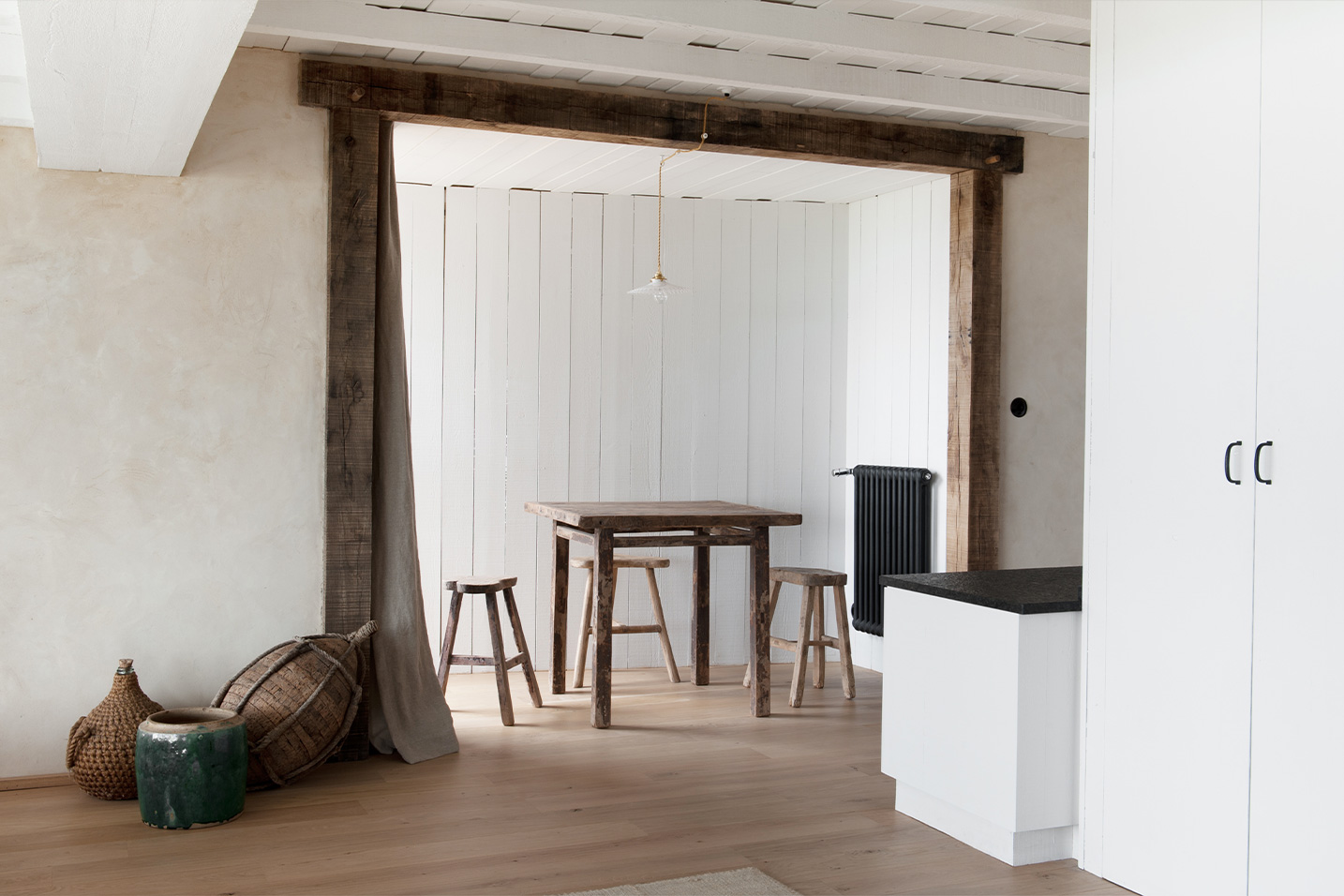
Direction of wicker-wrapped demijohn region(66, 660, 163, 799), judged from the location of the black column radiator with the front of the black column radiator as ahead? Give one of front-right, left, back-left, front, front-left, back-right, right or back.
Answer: front

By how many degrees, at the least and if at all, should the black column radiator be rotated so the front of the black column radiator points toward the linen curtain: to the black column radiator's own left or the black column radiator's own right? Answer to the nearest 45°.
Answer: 0° — it already faces it

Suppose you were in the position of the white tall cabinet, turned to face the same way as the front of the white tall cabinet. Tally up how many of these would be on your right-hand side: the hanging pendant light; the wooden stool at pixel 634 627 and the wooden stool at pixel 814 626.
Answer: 3

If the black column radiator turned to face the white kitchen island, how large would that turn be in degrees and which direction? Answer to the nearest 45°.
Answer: approximately 45° to its left

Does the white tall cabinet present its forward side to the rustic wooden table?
no

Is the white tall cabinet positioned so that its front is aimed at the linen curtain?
no

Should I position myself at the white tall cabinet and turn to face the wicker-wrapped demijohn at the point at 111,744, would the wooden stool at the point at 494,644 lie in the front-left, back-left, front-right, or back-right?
front-right

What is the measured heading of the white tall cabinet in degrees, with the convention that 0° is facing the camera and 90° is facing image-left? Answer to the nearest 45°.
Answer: approximately 45°

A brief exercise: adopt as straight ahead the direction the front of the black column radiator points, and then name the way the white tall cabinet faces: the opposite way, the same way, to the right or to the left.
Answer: the same way

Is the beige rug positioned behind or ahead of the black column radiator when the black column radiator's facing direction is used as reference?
ahead

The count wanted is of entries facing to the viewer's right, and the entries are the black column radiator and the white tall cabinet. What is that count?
0

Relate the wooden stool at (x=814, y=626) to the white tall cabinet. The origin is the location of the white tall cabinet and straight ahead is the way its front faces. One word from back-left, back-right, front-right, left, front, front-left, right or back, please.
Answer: right

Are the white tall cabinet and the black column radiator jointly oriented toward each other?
no

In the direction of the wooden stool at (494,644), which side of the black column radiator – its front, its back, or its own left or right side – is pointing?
front

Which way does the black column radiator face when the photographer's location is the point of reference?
facing the viewer and to the left of the viewer

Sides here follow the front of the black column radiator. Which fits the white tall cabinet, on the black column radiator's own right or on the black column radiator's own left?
on the black column radiator's own left

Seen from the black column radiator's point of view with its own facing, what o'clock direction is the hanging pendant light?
The hanging pendant light is roughly at 12 o'clock from the black column radiator.

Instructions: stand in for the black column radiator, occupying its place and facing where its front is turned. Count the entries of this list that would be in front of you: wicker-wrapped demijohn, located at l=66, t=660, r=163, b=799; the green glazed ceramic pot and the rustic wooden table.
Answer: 3
